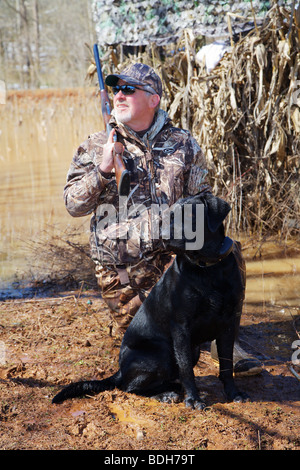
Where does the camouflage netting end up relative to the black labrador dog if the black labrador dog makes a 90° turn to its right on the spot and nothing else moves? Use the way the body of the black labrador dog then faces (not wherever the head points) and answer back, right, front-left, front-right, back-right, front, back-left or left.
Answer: back-right

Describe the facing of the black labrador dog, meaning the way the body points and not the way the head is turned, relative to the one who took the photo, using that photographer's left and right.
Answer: facing the viewer and to the right of the viewer

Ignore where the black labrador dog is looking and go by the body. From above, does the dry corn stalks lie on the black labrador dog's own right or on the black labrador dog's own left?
on the black labrador dog's own left
